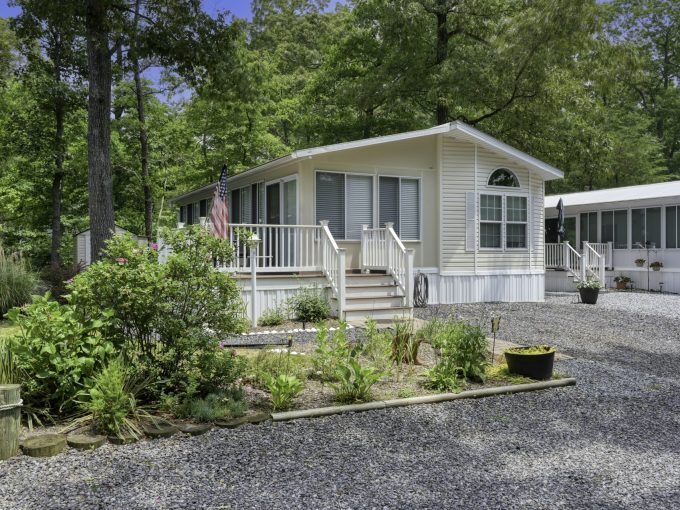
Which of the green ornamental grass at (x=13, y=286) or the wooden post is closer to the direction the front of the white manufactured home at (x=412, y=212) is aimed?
the wooden post

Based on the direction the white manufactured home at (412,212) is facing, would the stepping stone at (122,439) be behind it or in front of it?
in front

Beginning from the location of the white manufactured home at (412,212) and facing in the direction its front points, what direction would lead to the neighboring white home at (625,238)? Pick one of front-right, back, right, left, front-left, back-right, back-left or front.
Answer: back-left

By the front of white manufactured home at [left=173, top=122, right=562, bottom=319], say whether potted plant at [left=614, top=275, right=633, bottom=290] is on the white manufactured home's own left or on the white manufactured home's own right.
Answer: on the white manufactured home's own left

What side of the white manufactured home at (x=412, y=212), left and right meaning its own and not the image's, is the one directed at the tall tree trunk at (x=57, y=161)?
right

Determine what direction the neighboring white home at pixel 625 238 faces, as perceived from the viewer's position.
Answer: facing the viewer and to the left of the viewer

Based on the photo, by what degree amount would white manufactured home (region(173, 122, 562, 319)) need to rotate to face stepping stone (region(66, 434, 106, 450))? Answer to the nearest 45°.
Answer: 0° — it already faces it

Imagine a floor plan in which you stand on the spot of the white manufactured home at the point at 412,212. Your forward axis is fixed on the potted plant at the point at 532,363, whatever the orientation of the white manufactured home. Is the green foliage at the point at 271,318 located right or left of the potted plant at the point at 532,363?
right

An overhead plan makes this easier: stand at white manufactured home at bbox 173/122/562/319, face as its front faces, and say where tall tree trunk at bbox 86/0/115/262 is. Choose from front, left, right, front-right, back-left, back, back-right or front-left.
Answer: front-right

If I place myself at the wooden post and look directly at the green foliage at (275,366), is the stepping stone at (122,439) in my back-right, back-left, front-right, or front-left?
front-right

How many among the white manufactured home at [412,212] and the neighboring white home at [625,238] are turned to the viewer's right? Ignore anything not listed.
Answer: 0

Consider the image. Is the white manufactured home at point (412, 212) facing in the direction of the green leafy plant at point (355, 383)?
yes

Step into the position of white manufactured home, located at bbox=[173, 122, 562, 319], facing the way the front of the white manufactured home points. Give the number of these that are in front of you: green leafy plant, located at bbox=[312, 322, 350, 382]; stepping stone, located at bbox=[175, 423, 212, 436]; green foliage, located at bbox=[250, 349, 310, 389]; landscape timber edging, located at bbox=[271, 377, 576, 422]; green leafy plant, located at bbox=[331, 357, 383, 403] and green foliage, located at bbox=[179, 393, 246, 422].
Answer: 6

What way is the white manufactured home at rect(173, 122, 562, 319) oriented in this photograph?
toward the camera

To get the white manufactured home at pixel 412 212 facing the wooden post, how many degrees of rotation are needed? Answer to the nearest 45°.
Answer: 0° — it already faces it
